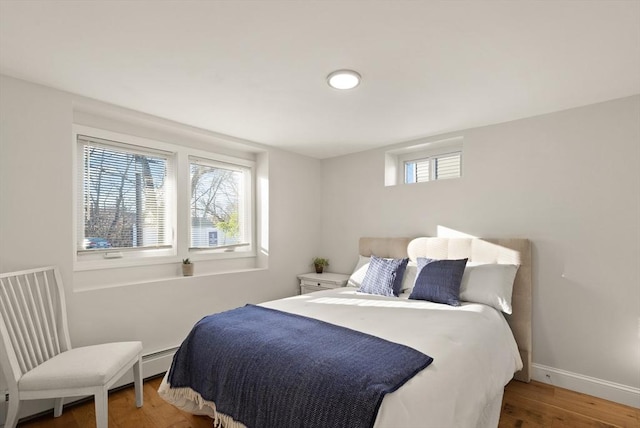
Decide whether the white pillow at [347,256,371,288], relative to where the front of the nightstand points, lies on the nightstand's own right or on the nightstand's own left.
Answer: on the nightstand's own left

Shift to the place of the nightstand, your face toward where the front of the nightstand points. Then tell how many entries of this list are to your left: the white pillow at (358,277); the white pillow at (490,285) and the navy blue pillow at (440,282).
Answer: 3

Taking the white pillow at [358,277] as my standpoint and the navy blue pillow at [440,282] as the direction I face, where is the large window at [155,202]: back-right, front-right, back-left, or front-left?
back-right

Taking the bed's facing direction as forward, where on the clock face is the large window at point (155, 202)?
The large window is roughly at 2 o'clock from the bed.

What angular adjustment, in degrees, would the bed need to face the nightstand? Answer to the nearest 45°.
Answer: approximately 90° to its right

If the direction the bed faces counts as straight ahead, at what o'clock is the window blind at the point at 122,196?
The window blind is roughly at 2 o'clock from the bed.

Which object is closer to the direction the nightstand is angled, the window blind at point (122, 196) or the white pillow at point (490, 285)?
the window blind

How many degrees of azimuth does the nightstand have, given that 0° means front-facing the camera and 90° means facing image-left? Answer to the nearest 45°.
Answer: approximately 45°

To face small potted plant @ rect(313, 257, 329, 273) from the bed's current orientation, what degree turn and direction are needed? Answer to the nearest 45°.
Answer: approximately 90° to its right

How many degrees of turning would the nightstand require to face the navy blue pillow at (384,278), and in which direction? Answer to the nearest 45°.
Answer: approximately 90° to its left
